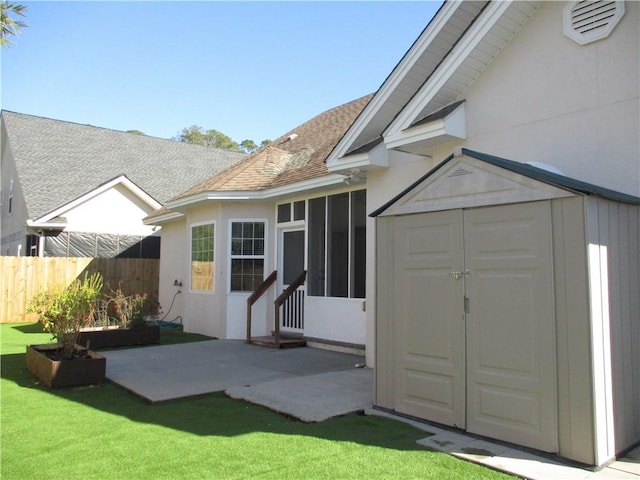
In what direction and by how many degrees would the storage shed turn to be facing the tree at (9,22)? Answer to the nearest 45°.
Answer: approximately 45° to its right

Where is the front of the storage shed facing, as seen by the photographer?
facing the viewer and to the left of the viewer

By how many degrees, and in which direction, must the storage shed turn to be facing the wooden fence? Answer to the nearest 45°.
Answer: approximately 90° to its right

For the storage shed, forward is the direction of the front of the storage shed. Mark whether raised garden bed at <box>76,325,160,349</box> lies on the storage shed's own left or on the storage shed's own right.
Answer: on the storage shed's own right

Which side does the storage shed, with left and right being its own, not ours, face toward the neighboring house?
right

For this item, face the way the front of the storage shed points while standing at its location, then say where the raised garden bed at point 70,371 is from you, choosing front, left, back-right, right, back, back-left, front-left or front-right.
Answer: front-right
